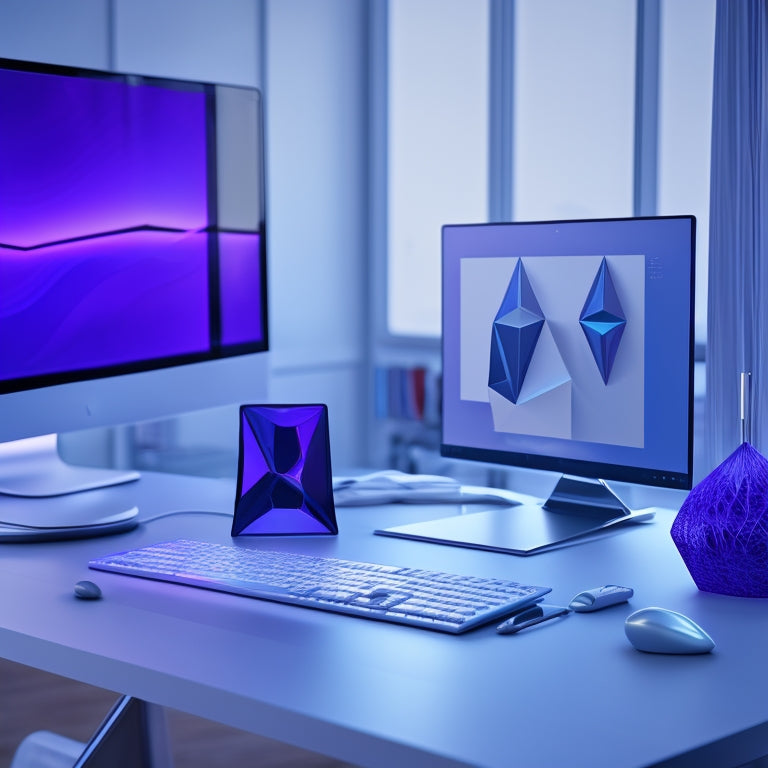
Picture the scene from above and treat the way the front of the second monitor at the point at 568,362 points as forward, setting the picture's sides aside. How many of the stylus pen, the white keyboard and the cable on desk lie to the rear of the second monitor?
0

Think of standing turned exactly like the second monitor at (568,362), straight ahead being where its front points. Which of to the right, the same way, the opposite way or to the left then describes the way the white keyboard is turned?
the same way

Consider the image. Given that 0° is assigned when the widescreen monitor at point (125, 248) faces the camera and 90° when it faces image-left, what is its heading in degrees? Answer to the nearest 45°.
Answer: approximately 315°

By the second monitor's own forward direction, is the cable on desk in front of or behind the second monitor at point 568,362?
in front

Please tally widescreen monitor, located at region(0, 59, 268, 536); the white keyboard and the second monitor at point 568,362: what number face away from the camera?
0

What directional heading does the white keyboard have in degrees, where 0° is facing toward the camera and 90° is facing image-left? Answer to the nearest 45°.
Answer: approximately 45°

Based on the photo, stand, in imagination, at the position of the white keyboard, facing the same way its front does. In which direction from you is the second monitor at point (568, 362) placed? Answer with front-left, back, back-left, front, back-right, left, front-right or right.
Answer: back

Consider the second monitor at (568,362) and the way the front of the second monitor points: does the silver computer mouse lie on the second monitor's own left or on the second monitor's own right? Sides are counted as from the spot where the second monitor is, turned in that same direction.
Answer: on the second monitor's own left

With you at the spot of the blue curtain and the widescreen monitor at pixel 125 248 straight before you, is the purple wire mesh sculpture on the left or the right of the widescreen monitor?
left

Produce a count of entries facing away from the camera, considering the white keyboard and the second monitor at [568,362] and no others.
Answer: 0

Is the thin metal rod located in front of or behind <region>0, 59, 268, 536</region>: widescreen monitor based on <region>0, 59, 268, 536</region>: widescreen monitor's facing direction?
in front

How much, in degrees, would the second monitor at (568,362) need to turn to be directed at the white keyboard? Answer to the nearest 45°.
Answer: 0° — it already faces it

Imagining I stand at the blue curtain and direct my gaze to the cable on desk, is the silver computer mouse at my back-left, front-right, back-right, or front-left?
front-left
